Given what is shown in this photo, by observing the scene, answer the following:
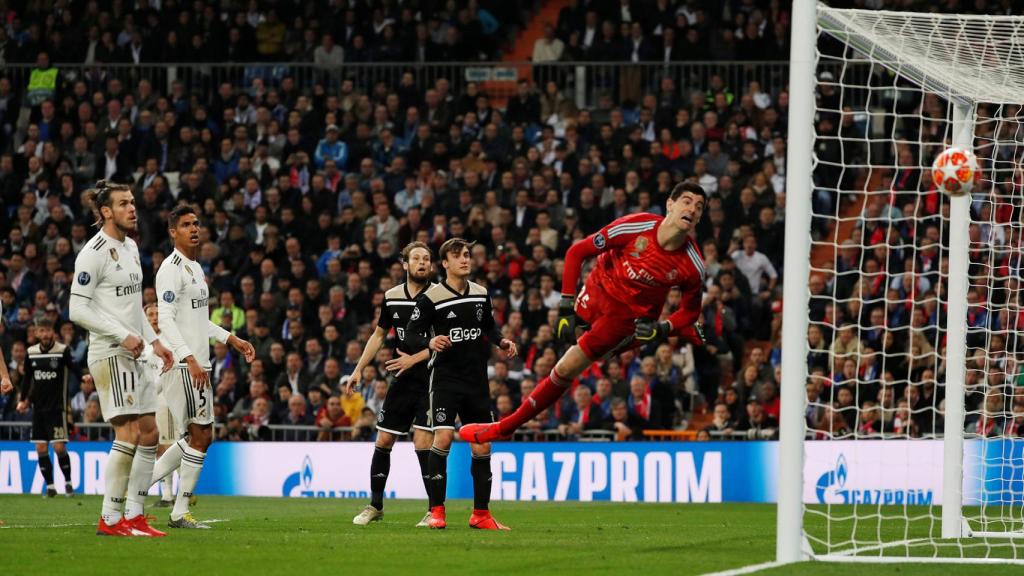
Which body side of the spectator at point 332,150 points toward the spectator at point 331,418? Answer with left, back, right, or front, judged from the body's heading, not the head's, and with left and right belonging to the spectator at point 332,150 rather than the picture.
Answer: front

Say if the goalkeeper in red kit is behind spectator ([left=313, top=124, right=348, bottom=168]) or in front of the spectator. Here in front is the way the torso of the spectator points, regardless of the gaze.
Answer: in front

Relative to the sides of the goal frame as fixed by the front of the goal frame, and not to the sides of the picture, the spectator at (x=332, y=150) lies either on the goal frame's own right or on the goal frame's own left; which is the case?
on the goal frame's own right

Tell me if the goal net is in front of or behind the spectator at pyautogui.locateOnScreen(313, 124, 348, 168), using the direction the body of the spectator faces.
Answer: in front

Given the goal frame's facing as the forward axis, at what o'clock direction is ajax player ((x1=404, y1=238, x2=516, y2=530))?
The ajax player is roughly at 1 o'clock from the goal frame.

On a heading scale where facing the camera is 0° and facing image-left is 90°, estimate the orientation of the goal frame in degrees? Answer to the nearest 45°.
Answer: approximately 90°

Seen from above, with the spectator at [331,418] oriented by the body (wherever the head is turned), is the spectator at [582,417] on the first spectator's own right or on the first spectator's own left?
on the first spectator's own left

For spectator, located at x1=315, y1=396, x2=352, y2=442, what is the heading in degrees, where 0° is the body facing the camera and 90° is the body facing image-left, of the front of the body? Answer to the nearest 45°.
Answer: approximately 0°

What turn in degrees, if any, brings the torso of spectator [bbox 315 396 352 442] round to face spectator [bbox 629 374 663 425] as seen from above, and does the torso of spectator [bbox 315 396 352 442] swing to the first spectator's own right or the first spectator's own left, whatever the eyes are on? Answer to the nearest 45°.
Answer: approximately 90° to the first spectator's own left

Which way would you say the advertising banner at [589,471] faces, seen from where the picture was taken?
facing the viewer

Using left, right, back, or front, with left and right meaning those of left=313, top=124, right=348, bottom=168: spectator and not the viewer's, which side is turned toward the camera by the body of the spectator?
front

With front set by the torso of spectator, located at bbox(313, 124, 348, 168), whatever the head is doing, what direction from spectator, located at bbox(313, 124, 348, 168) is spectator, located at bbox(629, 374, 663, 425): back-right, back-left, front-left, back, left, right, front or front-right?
front-left

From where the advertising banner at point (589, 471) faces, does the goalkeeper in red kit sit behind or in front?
in front

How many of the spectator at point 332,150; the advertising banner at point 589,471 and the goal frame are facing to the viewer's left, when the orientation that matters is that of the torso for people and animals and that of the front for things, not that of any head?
1

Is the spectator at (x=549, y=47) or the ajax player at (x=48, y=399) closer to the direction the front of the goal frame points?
the ajax player

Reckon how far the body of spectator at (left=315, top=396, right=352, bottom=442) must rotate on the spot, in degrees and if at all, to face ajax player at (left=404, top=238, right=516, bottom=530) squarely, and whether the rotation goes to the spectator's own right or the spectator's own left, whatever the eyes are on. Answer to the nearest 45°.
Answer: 0° — they already face them

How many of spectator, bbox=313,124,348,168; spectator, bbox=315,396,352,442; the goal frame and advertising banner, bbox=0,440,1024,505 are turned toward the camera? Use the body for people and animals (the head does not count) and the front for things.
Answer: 3
